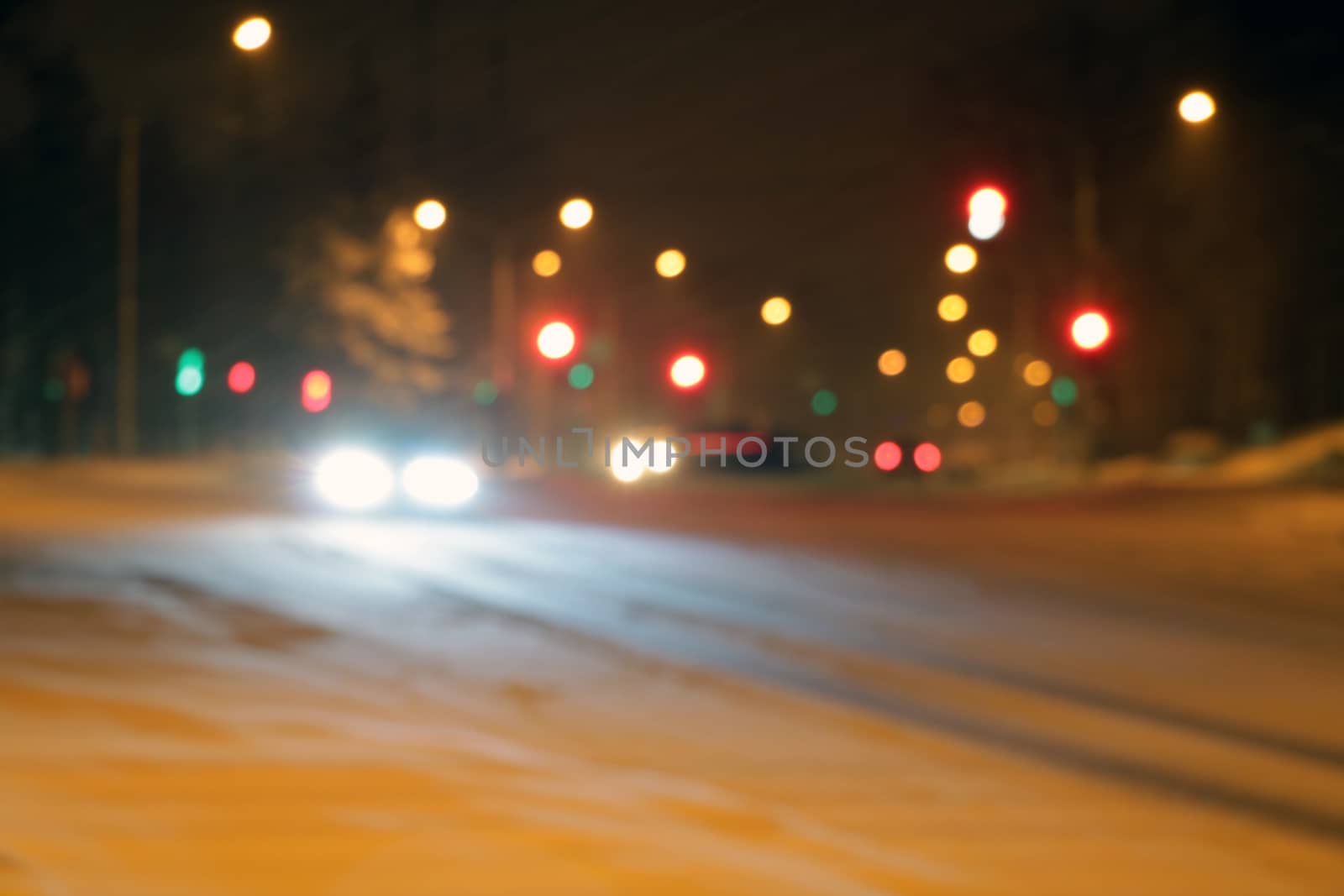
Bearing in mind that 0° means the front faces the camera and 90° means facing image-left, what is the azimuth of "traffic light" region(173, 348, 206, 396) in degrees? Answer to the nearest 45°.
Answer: approximately 0°
